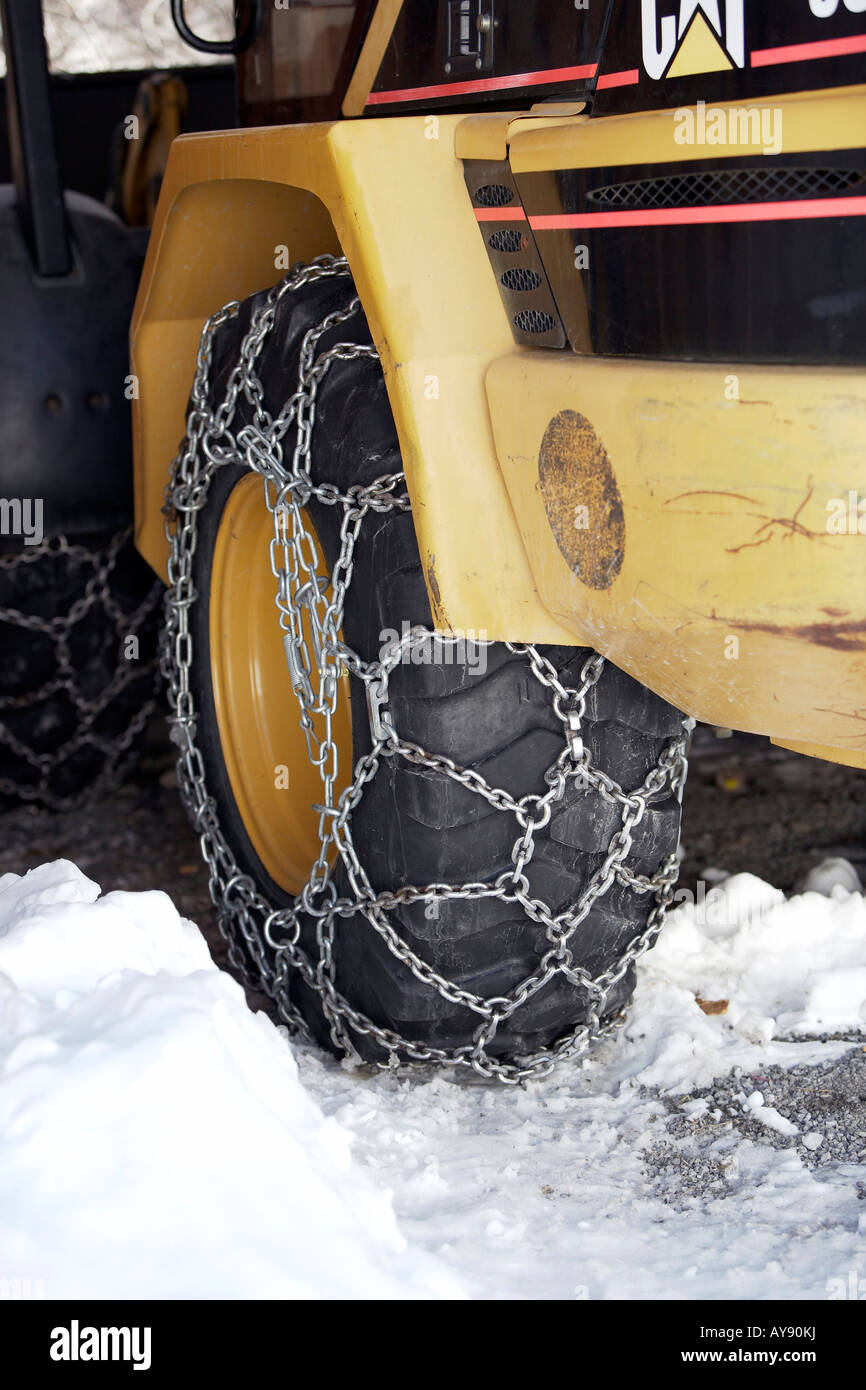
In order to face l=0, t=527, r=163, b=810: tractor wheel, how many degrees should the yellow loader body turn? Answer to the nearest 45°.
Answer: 0° — it already faces it

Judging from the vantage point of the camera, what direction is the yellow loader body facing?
facing away from the viewer and to the left of the viewer
